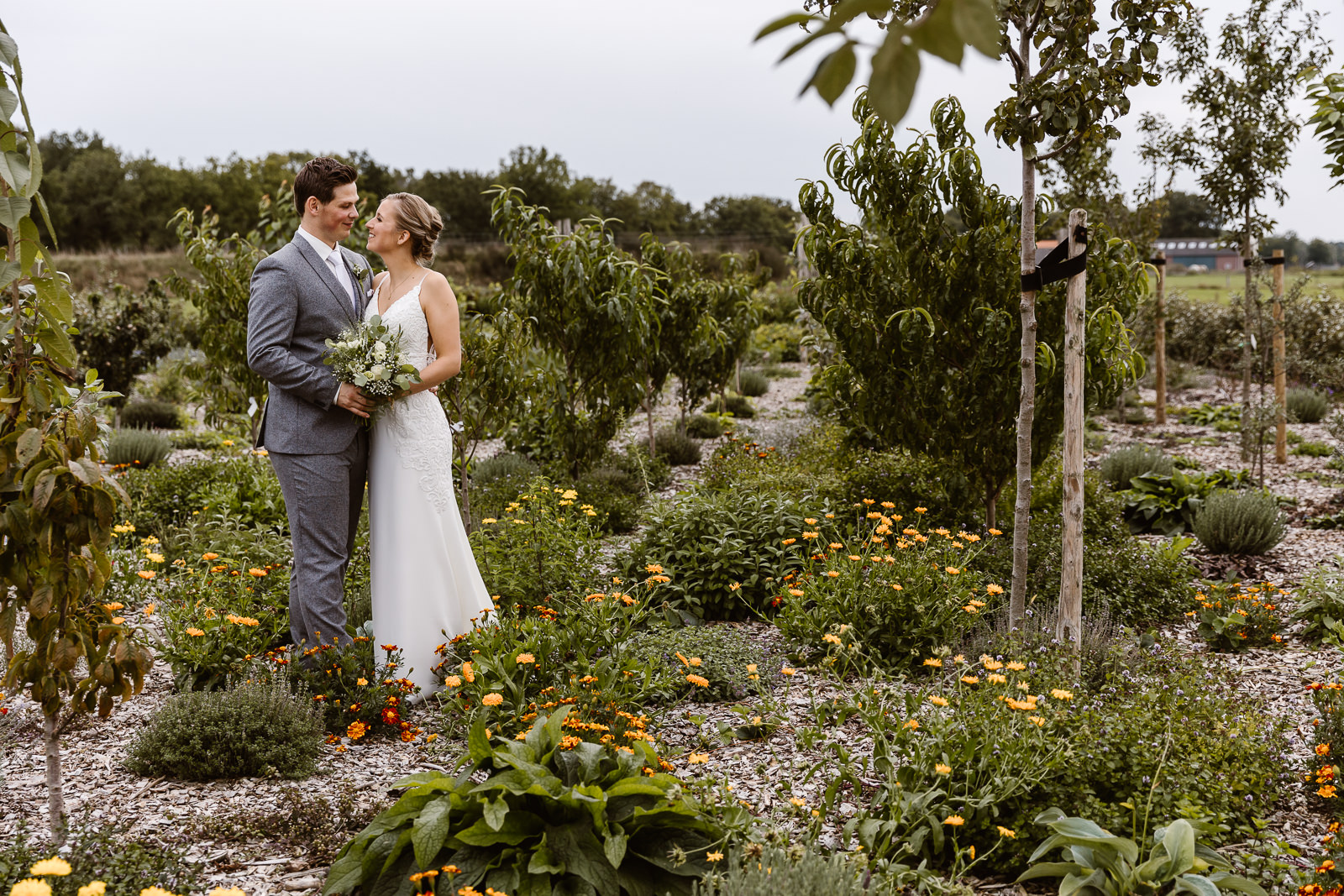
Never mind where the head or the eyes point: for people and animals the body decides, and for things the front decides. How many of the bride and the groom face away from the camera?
0

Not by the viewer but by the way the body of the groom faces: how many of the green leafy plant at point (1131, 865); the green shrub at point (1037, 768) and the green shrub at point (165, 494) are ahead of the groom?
2

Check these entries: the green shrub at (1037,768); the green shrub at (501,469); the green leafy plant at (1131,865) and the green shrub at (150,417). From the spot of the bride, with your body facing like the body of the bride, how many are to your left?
2

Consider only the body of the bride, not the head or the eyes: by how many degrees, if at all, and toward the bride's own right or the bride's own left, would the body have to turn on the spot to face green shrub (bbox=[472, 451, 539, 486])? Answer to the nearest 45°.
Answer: approximately 135° to the bride's own right

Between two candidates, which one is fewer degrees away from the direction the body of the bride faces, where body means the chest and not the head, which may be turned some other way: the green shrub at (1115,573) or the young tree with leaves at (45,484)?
the young tree with leaves

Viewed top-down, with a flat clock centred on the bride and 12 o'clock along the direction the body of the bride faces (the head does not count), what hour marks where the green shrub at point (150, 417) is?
The green shrub is roughly at 4 o'clock from the bride.

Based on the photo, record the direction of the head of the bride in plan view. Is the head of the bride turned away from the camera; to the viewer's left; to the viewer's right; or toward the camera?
to the viewer's left

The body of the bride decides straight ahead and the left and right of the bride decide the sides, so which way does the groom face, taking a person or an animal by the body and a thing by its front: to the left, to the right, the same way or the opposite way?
to the left

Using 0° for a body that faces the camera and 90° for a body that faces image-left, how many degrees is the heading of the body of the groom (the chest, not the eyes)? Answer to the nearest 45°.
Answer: approximately 315°
